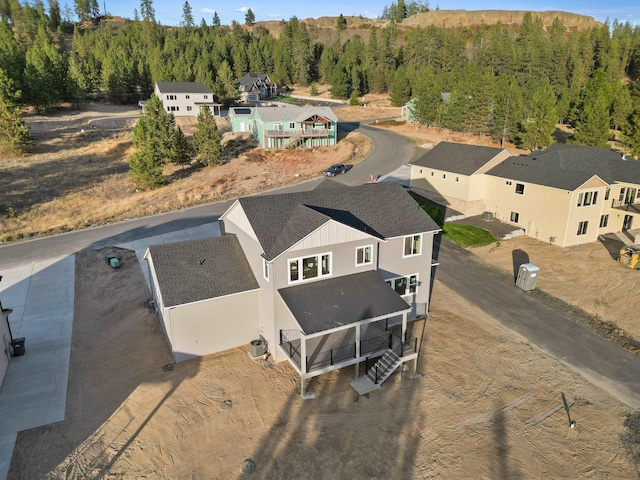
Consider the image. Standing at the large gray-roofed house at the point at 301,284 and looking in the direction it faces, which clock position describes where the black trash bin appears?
The black trash bin is roughly at 9 o'clock from the large gray-roofed house.

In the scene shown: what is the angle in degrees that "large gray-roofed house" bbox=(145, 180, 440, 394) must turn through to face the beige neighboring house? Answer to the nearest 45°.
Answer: approximately 45° to its right

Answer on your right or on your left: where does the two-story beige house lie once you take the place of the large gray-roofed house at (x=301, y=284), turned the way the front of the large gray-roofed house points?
on your right

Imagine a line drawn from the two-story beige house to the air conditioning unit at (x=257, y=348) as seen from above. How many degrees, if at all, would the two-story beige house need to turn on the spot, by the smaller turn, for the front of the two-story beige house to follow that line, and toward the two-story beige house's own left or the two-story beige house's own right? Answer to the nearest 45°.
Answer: approximately 90° to the two-story beige house's own left

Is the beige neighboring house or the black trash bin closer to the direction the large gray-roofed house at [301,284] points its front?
the beige neighboring house

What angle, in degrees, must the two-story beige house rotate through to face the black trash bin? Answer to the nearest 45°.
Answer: approximately 90° to its left

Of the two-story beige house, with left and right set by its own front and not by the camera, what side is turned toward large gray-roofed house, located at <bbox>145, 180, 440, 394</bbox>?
left

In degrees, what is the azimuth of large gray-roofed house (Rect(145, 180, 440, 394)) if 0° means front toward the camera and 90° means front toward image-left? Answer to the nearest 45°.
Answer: approximately 180°
